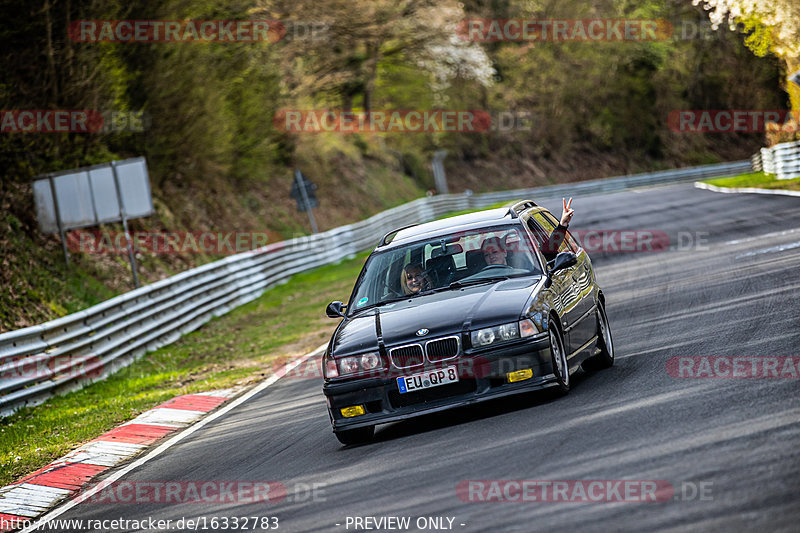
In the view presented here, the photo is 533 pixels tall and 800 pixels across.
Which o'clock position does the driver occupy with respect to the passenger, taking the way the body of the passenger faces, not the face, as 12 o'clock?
The driver is roughly at 9 o'clock from the passenger.

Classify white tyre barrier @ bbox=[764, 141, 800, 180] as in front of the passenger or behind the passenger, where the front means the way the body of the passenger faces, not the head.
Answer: behind

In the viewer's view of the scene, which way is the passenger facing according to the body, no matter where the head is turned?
toward the camera

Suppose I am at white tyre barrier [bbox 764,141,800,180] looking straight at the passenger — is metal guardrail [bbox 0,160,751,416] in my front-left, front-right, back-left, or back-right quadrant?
front-right
